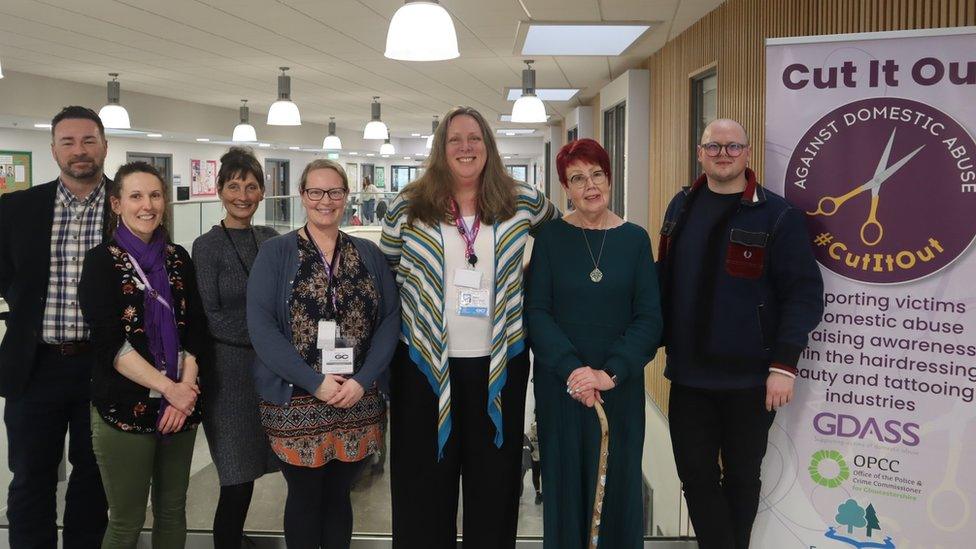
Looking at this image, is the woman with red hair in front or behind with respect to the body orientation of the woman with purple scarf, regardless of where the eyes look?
in front

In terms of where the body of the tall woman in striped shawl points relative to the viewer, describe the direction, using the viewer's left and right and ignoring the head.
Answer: facing the viewer

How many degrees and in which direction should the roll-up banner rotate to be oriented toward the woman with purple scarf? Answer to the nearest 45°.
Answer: approximately 45° to its right

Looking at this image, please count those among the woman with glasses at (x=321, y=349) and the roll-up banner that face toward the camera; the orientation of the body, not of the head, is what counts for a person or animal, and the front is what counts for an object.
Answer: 2

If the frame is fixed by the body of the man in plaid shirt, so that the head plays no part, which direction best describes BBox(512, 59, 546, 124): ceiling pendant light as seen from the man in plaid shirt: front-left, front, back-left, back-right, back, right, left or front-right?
left

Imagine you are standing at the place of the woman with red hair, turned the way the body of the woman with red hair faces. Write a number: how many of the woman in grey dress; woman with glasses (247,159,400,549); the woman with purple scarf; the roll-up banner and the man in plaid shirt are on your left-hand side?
1

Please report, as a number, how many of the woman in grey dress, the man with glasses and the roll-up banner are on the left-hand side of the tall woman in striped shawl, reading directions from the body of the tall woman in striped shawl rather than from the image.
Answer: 2

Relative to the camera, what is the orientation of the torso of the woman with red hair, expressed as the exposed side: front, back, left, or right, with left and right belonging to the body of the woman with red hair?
front

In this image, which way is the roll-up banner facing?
toward the camera

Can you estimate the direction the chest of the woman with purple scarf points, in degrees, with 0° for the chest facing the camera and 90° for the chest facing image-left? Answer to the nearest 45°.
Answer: approximately 315°

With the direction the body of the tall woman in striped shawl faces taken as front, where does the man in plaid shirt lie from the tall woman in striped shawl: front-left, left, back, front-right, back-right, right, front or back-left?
right

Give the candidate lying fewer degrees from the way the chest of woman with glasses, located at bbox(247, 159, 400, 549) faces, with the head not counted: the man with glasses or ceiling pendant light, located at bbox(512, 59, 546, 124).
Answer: the man with glasses

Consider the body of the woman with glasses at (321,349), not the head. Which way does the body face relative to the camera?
toward the camera
